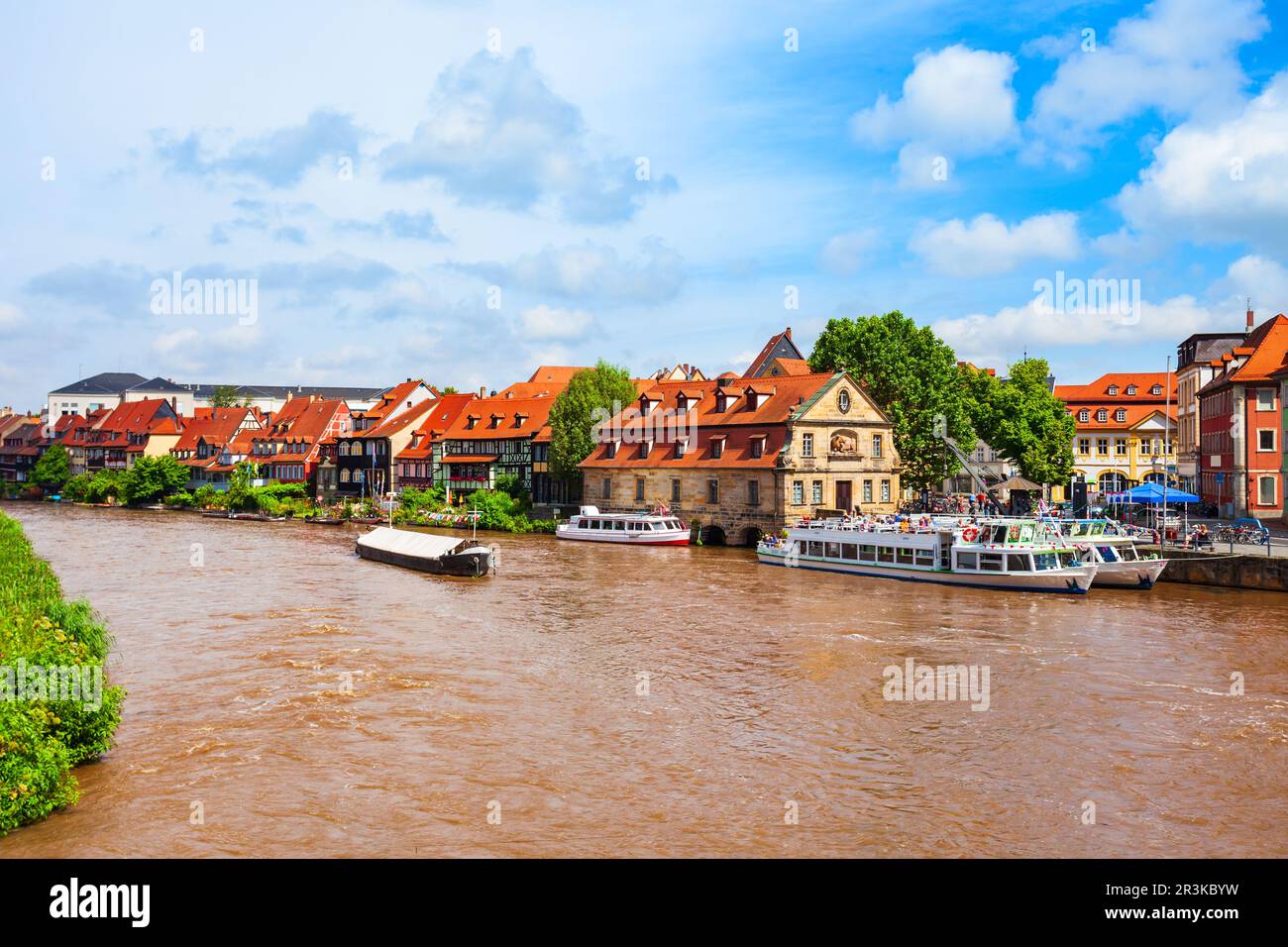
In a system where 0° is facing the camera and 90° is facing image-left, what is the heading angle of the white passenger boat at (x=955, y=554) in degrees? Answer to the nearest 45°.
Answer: approximately 315°

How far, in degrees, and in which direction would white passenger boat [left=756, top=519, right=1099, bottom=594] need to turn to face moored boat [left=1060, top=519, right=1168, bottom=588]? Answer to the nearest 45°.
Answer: approximately 45° to its left
